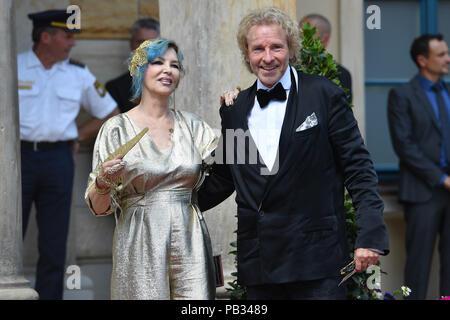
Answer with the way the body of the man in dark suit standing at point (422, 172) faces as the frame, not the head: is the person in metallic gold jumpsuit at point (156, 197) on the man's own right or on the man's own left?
on the man's own right

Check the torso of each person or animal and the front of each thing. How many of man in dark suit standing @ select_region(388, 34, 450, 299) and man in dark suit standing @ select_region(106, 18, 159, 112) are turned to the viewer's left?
0

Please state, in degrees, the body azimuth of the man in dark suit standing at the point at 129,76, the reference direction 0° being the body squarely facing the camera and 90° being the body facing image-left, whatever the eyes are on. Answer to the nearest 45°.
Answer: approximately 315°

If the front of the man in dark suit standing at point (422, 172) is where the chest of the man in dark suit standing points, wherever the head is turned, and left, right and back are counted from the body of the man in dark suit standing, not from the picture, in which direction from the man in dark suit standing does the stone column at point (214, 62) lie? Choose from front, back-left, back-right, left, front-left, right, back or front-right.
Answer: right

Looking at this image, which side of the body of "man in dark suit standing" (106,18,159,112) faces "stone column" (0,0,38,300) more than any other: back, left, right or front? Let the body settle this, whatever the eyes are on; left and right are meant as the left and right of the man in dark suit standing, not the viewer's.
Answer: right

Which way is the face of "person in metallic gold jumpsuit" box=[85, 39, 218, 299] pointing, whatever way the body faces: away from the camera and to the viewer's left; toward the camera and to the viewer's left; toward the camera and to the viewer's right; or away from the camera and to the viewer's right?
toward the camera and to the viewer's right

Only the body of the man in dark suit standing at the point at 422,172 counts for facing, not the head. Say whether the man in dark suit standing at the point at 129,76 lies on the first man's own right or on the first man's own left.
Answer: on the first man's own right

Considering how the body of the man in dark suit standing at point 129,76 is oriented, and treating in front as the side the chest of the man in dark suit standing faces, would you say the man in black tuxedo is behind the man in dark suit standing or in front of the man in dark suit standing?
in front
